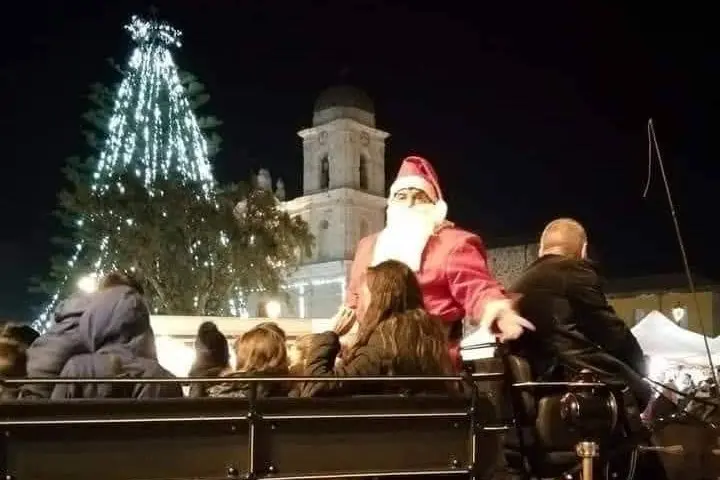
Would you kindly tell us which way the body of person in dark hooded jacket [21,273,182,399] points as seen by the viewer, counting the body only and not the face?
away from the camera

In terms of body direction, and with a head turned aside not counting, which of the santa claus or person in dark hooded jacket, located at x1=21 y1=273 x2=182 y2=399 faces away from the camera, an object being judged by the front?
the person in dark hooded jacket

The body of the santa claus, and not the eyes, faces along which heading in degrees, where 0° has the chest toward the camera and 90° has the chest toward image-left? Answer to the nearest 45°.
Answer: approximately 45°

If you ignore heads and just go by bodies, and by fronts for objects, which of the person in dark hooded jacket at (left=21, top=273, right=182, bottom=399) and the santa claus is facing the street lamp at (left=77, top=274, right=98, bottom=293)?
the person in dark hooded jacket

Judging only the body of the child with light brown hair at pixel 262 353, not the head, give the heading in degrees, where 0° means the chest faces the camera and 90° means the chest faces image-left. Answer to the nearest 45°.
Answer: approximately 180°

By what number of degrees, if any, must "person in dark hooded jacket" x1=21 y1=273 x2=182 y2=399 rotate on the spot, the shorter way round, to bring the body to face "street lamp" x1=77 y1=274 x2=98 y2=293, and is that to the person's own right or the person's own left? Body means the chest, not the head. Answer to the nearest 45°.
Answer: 0° — they already face it

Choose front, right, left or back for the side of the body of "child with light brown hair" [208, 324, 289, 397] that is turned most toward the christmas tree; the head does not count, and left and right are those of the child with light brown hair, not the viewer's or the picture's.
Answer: front

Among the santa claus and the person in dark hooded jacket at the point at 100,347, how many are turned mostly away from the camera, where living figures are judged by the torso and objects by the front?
1

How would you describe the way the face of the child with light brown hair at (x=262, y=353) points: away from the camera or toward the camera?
away from the camera

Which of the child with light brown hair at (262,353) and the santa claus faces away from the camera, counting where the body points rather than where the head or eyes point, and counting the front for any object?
the child with light brown hair

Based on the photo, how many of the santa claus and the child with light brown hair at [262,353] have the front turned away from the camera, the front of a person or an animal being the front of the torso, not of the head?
1

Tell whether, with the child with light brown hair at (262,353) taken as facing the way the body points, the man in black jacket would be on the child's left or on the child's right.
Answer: on the child's right

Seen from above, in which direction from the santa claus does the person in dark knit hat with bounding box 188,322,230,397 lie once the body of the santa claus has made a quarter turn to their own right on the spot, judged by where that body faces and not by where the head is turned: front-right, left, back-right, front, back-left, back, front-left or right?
front

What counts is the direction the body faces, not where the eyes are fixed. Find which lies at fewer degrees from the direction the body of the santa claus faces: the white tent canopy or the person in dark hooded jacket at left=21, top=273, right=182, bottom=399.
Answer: the person in dark hooded jacket

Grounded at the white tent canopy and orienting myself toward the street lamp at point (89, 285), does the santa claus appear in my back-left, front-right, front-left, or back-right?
front-left
